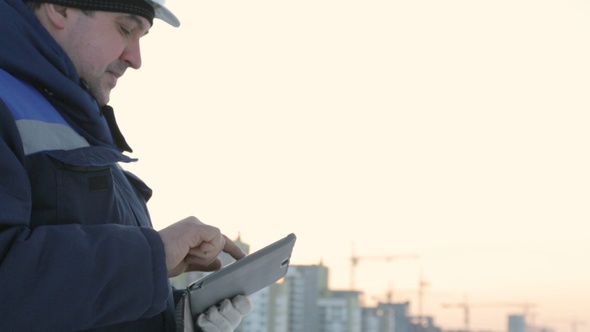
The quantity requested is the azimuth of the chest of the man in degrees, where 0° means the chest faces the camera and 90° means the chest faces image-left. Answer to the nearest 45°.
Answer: approximately 270°

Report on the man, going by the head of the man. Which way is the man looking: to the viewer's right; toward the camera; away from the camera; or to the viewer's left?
to the viewer's right
